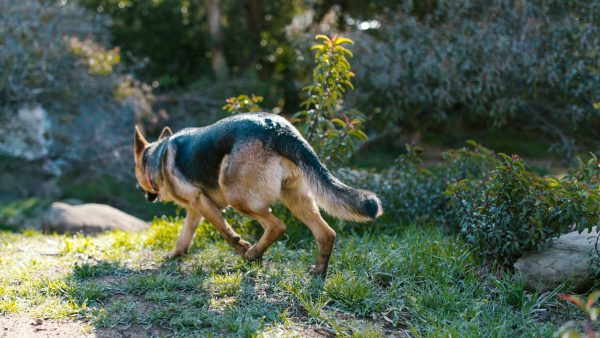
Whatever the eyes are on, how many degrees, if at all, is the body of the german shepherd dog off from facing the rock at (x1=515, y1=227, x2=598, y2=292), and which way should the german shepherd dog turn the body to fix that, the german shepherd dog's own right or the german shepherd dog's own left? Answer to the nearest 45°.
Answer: approximately 135° to the german shepherd dog's own right

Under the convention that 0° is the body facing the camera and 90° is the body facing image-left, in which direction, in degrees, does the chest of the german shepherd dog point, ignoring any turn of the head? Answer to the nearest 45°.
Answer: approximately 135°

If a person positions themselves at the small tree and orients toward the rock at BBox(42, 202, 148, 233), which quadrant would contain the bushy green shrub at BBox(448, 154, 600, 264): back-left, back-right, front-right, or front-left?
back-left

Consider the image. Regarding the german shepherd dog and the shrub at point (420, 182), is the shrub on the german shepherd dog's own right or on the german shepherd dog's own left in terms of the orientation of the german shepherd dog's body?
on the german shepherd dog's own right

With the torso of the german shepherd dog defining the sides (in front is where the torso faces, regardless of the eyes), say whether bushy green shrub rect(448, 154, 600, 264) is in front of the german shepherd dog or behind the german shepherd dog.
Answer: behind

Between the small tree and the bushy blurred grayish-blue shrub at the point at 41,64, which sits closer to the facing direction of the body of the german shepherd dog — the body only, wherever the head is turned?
the bushy blurred grayish-blue shrub
